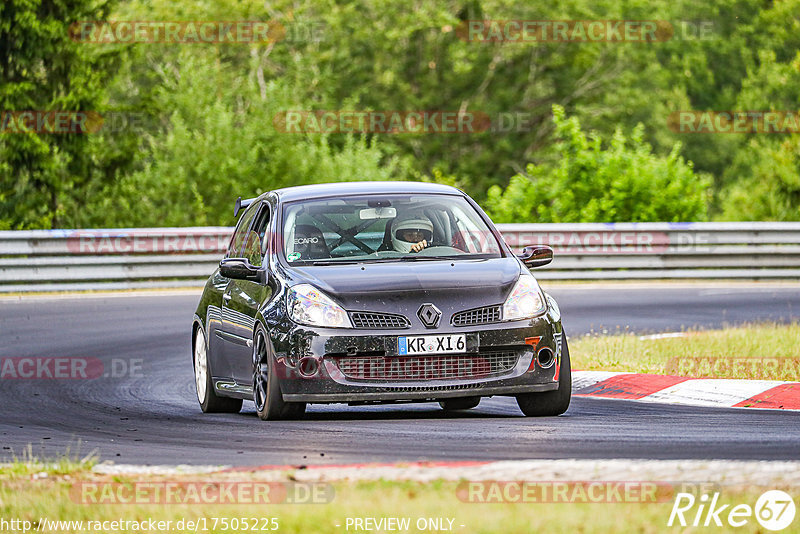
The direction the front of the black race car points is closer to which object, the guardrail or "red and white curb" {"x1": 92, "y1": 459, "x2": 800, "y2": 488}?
the red and white curb

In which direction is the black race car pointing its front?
toward the camera

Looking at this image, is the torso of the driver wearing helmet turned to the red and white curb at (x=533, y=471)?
yes

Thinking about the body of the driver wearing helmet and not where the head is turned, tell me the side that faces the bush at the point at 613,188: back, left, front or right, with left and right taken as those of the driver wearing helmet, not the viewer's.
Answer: back

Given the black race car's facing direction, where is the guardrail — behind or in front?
behind

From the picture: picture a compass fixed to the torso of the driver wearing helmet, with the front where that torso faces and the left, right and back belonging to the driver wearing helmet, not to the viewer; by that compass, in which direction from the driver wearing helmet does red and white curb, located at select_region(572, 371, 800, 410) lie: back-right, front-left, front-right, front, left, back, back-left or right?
left

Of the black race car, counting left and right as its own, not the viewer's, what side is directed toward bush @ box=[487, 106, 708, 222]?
back

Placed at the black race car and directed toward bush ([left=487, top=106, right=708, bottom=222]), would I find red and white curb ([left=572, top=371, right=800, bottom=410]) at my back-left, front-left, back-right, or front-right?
front-right

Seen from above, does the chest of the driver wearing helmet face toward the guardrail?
no

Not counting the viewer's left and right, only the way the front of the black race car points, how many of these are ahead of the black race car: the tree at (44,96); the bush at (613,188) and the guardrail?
0

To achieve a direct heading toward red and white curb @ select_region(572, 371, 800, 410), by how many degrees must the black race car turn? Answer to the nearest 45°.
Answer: approximately 135° to its left

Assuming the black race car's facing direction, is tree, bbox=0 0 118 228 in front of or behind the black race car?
behind

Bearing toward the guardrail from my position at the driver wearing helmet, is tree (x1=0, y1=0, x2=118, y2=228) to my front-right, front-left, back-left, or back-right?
front-left

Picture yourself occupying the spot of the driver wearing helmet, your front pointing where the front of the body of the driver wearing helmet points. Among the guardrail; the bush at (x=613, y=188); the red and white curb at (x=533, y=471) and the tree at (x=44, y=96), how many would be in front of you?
1

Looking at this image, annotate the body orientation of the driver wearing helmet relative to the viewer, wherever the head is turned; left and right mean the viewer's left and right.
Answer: facing the viewer
